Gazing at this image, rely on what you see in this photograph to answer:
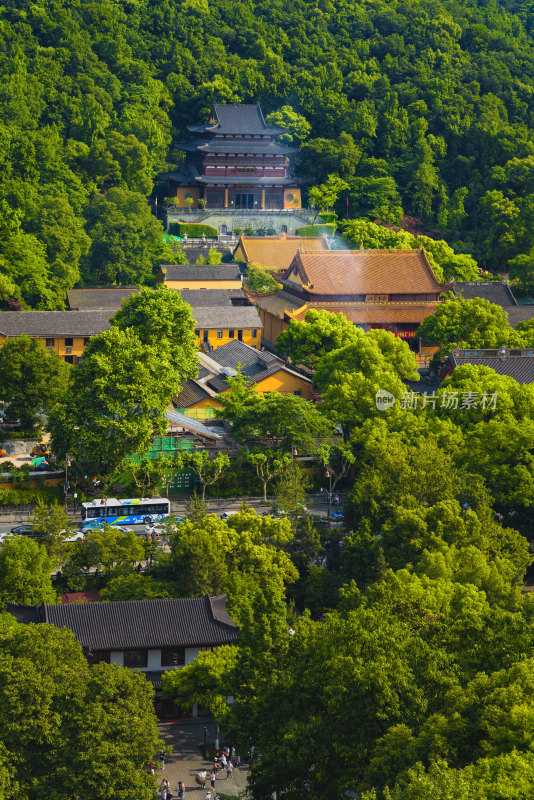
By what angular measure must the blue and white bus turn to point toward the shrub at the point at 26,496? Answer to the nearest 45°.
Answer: approximately 45° to its right

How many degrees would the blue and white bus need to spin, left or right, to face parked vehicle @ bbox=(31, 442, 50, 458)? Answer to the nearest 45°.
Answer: approximately 45° to its right

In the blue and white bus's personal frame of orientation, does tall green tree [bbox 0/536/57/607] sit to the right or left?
on its left

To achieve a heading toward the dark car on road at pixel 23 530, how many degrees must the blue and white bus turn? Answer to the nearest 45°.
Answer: approximately 45° to its left

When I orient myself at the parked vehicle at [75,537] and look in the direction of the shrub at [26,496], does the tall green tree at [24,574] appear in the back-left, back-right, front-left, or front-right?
back-left

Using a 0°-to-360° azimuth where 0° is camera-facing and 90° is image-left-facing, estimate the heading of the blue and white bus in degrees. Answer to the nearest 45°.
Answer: approximately 90°

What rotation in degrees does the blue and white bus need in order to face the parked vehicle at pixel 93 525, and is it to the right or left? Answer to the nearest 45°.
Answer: approximately 45° to its left

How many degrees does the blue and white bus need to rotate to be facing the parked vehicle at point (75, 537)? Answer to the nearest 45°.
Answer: approximately 45° to its left
